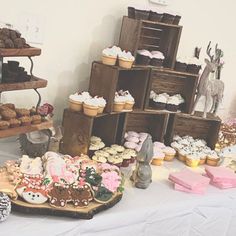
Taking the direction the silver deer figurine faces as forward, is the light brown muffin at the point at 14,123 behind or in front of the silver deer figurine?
in front

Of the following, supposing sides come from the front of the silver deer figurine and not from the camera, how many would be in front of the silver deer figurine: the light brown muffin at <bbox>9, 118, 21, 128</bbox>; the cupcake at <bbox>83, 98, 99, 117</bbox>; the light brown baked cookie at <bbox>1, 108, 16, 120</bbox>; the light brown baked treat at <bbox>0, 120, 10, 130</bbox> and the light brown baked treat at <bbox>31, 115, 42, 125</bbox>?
5

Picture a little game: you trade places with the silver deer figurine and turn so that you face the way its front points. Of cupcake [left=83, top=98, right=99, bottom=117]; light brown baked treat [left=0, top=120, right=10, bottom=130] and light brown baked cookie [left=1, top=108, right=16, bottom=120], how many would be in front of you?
3

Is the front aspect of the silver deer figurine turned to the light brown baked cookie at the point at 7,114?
yes

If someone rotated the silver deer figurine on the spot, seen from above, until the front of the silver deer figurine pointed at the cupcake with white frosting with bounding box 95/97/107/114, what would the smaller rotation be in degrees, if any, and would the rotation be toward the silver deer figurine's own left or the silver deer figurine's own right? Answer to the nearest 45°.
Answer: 0° — it already faces it

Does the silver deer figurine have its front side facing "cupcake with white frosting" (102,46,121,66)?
yes

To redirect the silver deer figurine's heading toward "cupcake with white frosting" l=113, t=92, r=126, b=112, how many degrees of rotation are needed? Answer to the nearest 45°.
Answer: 0° — it already faces it

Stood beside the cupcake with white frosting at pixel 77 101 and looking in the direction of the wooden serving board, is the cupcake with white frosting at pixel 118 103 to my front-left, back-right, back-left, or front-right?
back-left

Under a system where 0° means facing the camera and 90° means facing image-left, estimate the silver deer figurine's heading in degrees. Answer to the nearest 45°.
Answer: approximately 45°
